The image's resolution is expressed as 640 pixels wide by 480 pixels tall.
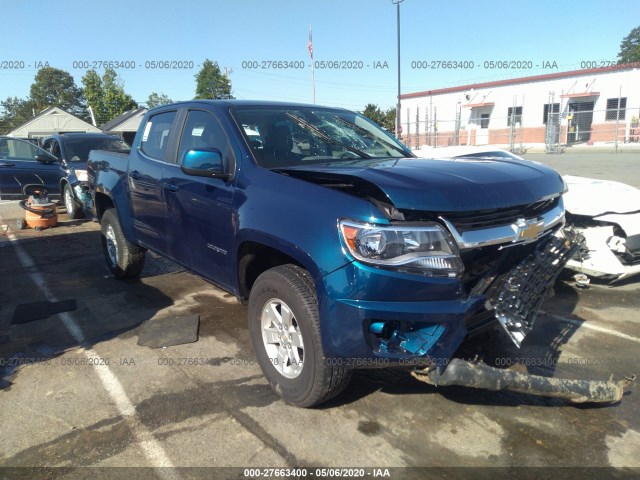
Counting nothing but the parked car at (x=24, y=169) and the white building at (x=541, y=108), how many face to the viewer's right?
1

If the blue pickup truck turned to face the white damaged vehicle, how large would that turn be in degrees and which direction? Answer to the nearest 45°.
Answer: approximately 90° to its left

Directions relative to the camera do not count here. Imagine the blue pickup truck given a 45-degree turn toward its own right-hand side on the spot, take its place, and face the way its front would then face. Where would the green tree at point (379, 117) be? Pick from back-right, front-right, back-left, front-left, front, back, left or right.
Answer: back

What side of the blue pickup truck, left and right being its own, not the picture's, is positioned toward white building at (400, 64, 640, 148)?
left

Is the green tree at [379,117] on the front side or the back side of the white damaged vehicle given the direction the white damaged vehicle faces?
on the back side

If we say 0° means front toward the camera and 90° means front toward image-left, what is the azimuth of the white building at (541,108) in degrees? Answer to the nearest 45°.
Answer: approximately 45°

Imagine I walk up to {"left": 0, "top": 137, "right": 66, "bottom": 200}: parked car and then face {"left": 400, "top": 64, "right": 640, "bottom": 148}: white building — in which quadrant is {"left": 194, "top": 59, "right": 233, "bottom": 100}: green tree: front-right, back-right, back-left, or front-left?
front-left

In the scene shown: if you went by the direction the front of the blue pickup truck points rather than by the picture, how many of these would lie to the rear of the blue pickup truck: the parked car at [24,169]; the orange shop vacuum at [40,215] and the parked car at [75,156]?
3

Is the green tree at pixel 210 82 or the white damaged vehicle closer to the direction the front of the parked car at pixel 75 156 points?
the white damaged vehicle

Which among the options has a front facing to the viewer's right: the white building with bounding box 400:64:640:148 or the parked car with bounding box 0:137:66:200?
the parked car

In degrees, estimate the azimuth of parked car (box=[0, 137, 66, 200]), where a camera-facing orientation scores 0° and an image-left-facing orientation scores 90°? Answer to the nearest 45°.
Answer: approximately 270°

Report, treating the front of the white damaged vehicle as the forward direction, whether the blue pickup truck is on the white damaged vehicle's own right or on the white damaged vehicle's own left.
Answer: on the white damaged vehicle's own right

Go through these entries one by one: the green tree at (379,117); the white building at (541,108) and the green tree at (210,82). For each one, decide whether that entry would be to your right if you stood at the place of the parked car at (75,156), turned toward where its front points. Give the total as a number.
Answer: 0

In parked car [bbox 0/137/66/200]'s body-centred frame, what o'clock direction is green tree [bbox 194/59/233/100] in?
The green tree is roughly at 10 o'clock from the parked car.

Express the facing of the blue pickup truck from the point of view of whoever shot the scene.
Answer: facing the viewer and to the right of the viewer
